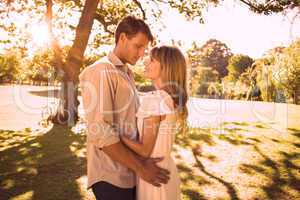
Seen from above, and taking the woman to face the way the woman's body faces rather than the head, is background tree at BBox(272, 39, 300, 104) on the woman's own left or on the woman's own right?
on the woman's own right

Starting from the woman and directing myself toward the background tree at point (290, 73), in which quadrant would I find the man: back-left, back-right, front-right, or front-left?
back-left

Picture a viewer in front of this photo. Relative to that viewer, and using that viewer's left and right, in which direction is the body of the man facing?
facing to the right of the viewer

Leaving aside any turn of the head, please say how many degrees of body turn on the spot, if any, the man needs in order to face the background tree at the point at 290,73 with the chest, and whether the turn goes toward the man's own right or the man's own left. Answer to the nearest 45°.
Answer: approximately 45° to the man's own left

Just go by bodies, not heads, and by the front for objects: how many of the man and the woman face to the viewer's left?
1

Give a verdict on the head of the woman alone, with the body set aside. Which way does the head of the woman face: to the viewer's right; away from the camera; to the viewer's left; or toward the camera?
to the viewer's left

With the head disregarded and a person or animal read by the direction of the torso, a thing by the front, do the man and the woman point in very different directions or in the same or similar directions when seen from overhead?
very different directions

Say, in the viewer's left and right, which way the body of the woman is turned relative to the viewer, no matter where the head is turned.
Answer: facing to the left of the viewer
